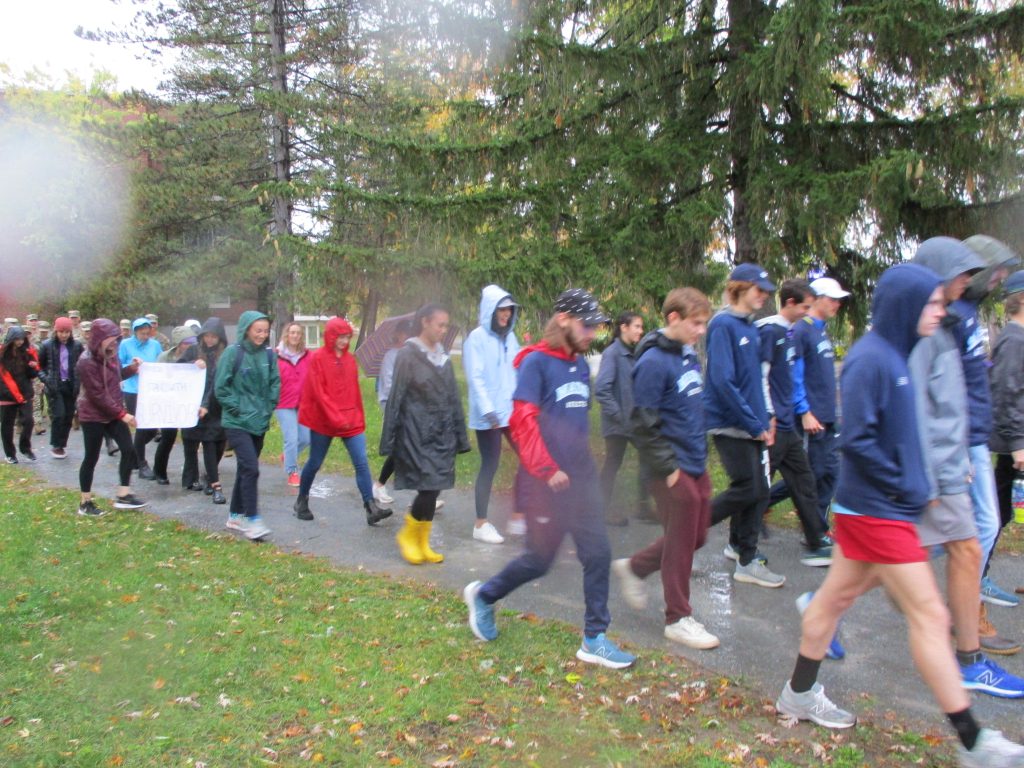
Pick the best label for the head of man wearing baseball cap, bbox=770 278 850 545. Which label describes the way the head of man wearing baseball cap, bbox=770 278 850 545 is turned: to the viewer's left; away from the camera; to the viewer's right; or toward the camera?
to the viewer's right

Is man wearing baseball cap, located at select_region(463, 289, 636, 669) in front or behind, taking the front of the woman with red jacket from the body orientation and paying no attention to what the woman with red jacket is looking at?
in front

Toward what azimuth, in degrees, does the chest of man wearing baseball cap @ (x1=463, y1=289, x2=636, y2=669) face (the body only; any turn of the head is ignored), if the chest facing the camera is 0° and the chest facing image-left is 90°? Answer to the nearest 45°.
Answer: approximately 315°

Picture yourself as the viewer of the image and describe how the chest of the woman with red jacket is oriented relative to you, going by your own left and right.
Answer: facing the viewer and to the right of the viewer

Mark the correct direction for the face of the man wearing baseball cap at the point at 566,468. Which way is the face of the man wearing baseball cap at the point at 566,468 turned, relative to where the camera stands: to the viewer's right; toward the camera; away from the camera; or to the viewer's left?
to the viewer's right

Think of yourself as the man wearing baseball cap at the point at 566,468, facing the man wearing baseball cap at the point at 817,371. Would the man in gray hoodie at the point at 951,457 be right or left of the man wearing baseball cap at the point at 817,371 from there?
right

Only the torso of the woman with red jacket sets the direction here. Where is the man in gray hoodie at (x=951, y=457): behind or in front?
in front

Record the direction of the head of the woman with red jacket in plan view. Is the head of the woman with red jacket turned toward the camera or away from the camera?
toward the camera

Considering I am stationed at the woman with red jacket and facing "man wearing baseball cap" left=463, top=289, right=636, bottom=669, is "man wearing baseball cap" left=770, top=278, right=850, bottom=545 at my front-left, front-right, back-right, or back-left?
front-left

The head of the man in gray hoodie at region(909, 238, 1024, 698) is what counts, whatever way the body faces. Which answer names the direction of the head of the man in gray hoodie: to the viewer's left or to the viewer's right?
to the viewer's right

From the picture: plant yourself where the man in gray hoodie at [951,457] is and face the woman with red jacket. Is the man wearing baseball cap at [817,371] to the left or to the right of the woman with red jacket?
right

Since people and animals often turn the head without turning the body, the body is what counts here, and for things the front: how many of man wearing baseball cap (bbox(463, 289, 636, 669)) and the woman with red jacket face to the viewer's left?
0

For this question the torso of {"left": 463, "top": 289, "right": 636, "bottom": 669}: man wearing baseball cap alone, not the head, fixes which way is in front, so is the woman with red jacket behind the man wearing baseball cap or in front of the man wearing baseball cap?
behind

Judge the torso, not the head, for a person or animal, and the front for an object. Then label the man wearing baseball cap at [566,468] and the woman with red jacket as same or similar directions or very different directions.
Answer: same or similar directions

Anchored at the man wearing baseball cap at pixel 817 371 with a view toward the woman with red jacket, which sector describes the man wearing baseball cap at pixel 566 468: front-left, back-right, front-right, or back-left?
front-left
